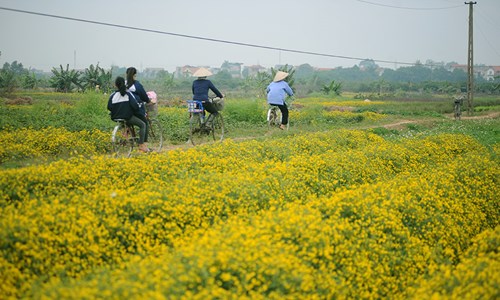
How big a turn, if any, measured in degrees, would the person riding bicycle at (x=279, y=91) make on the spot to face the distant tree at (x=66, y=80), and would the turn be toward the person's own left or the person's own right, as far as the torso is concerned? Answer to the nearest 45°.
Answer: approximately 90° to the person's own left

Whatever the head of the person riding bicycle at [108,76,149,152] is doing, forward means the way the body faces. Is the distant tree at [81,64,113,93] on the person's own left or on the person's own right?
on the person's own left

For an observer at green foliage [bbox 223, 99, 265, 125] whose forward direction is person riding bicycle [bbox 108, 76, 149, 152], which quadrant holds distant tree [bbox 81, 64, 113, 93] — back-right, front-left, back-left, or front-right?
back-right

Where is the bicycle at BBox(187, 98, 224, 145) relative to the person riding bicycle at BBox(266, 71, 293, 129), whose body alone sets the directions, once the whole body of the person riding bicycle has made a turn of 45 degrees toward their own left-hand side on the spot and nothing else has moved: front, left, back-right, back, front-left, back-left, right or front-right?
back-left

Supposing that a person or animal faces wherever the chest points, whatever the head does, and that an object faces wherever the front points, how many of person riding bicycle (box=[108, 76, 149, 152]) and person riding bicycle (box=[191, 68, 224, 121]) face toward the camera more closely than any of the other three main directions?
0

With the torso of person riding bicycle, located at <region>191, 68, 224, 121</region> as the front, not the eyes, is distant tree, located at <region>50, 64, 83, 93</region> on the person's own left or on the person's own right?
on the person's own left

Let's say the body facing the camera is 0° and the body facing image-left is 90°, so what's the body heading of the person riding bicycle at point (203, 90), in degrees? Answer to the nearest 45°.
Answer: approximately 225°

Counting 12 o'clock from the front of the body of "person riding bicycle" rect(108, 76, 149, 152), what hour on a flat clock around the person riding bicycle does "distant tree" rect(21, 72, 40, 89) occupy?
The distant tree is roughly at 10 o'clock from the person riding bicycle.

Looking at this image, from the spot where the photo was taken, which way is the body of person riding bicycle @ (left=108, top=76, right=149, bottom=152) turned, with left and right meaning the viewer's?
facing away from the viewer and to the right of the viewer

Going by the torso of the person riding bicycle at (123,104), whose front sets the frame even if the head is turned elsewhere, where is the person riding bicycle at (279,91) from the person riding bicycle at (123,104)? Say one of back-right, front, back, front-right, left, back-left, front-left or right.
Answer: front

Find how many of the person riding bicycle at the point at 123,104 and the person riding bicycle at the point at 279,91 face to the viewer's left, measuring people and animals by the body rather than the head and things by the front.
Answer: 0

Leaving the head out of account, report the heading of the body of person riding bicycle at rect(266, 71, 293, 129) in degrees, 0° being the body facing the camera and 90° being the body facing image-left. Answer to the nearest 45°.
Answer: approximately 225°

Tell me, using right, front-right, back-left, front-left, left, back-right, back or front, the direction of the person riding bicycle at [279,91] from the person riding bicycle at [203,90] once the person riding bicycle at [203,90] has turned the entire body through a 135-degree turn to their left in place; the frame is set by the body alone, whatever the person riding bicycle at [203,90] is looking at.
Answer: back-right
